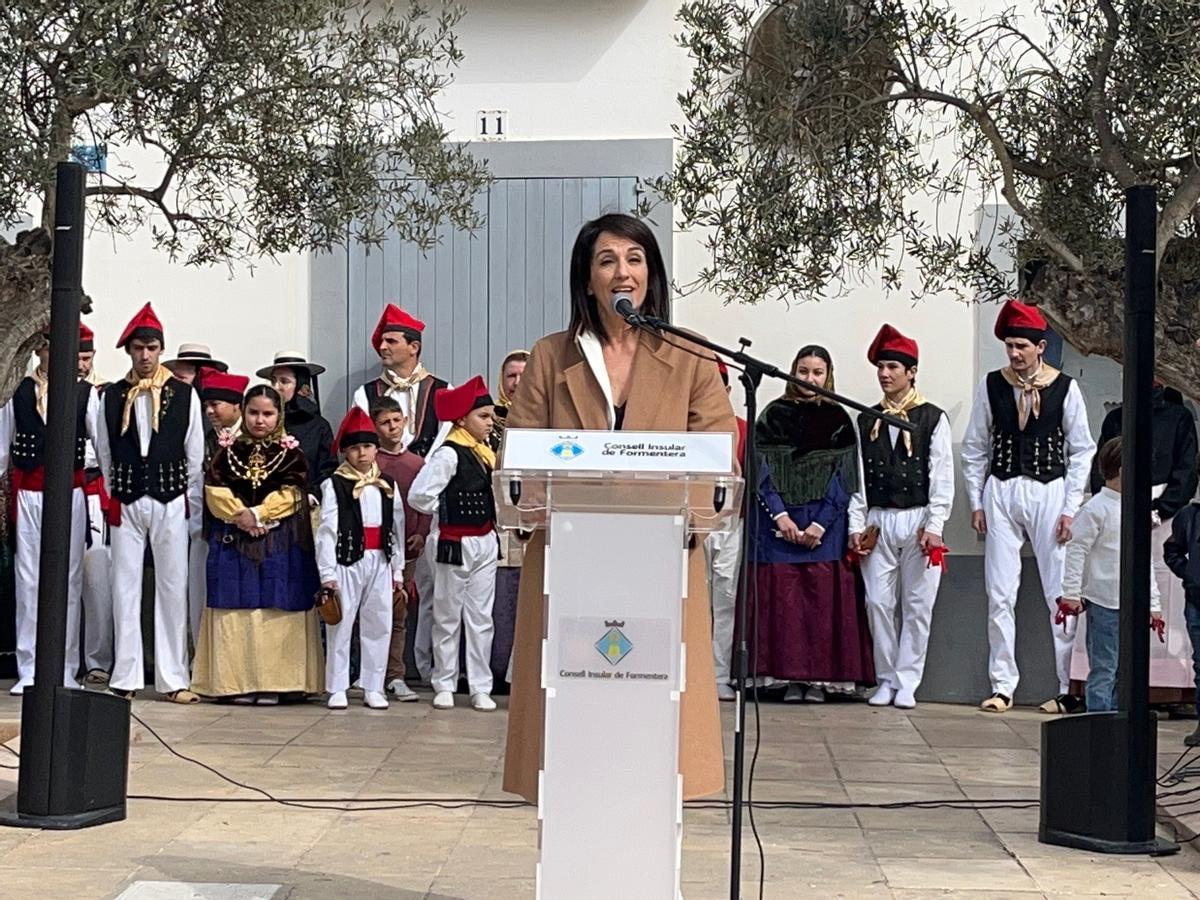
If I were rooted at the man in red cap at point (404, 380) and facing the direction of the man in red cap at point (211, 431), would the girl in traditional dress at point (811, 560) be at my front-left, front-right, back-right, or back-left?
back-left

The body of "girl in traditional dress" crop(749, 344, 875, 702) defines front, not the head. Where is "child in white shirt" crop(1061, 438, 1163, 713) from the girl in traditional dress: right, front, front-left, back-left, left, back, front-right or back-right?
front-left

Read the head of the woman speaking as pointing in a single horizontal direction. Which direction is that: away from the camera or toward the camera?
toward the camera

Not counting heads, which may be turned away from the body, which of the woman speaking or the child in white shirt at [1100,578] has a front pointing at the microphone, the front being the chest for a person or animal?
the woman speaking

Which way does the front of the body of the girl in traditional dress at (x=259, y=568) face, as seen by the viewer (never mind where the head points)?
toward the camera

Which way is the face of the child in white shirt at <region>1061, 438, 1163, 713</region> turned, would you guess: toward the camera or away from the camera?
away from the camera

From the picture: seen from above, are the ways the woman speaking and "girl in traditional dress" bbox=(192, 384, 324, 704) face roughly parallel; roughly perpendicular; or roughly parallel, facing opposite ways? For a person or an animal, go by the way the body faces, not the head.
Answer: roughly parallel

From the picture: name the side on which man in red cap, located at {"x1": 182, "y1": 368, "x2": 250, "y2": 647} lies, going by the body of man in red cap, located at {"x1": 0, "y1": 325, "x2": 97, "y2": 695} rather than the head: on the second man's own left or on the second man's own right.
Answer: on the second man's own left

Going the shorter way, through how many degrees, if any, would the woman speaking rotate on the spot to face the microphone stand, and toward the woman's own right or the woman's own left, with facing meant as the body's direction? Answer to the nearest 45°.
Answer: approximately 45° to the woman's own left

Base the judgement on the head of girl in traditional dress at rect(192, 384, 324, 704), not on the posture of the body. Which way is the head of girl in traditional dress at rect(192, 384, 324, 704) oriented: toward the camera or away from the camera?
toward the camera
